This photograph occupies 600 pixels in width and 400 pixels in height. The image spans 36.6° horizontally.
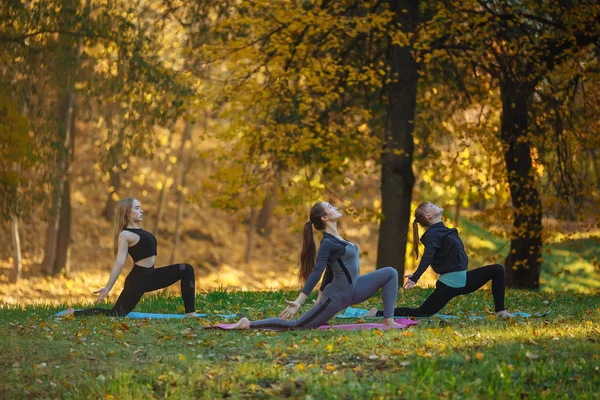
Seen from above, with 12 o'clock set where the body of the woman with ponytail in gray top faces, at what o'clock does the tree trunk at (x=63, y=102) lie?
The tree trunk is roughly at 8 o'clock from the woman with ponytail in gray top.

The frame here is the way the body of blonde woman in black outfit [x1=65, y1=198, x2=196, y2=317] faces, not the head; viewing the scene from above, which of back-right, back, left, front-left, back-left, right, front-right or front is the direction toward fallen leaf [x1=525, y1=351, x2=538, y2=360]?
front-right

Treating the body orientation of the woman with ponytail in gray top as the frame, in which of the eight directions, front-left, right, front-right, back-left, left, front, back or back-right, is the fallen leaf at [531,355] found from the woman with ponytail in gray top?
front-right

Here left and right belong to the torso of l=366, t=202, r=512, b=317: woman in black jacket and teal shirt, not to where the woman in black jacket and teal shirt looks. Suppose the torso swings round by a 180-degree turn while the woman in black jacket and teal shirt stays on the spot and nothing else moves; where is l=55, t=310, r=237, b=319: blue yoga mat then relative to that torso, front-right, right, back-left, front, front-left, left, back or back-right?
front

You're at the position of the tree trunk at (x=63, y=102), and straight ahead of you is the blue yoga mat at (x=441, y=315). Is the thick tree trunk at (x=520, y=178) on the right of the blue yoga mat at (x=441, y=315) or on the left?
left

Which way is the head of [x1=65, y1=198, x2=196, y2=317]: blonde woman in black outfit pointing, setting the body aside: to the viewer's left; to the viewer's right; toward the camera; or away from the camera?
to the viewer's right

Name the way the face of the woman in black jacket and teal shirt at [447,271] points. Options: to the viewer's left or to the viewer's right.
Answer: to the viewer's right

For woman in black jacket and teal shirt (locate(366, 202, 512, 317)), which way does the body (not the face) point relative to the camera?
to the viewer's right

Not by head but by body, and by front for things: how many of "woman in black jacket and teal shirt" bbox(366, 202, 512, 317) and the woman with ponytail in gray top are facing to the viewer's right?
2

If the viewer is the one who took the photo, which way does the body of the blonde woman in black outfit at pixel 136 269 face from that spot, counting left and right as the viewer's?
facing to the right of the viewer

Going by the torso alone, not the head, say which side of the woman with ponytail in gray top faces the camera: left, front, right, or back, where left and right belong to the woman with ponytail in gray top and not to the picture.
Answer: right

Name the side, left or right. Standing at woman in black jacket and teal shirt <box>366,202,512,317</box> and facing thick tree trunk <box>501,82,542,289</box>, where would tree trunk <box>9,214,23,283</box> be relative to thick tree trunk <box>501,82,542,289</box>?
left

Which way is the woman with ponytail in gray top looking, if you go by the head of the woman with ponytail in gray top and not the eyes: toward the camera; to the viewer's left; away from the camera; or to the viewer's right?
to the viewer's right
